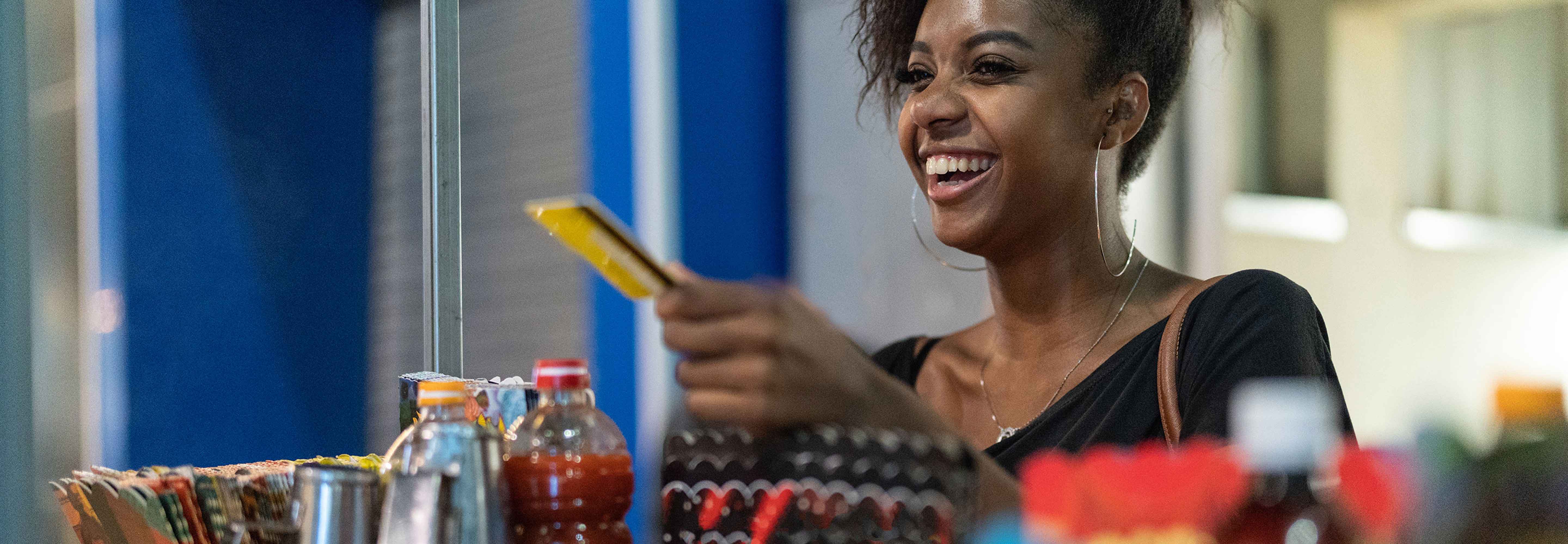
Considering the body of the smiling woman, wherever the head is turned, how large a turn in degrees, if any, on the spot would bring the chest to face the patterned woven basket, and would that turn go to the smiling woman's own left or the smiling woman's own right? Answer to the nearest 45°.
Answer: approximately 45° to the smiling woman's own left

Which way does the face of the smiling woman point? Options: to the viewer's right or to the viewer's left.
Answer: to the viewer's left

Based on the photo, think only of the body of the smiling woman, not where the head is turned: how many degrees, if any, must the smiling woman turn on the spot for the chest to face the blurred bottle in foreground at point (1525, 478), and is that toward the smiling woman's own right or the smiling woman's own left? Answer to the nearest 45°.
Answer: approximately 45° to the smiling woman's own left

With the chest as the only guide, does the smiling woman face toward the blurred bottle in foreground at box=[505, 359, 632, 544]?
yes

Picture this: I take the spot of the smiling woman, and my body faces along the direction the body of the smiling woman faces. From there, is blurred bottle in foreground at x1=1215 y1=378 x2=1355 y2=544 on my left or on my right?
on my left

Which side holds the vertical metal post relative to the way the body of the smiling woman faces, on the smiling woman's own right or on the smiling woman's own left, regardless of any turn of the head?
on the smiling woman's own right

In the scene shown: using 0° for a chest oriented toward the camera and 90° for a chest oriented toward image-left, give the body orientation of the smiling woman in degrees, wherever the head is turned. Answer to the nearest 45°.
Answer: approximately 45°

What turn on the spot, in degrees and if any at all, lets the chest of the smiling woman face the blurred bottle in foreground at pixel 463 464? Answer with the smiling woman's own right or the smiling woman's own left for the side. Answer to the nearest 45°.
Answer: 0° — they already face it
